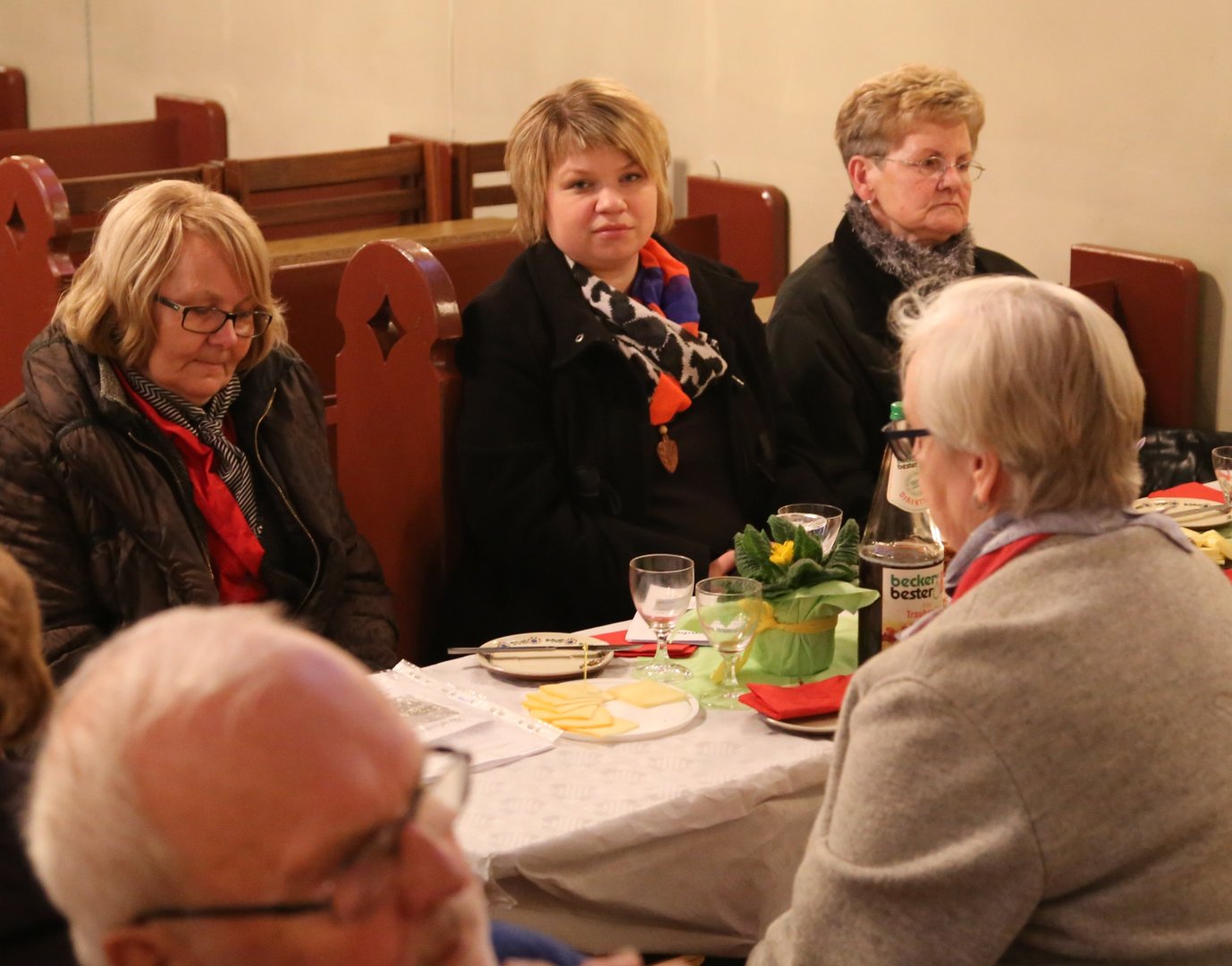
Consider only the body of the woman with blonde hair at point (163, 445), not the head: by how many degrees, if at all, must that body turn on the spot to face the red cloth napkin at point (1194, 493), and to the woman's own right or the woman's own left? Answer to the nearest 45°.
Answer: approximately 45° to the woman's own left

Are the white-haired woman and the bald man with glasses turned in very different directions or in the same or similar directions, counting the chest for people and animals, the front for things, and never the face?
very different directions

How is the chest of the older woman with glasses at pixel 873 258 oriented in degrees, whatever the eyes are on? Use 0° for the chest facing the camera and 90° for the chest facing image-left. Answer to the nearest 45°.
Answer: approximately 315°

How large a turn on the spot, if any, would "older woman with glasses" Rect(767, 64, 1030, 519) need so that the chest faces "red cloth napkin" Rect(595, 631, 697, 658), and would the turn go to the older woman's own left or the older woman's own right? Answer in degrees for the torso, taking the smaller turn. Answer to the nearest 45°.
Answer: approximately 45° to the older woman's own right

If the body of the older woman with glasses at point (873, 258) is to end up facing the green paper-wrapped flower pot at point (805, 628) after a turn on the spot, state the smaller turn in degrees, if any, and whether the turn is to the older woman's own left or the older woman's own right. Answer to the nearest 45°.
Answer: approximately 45° to the older woman's own right

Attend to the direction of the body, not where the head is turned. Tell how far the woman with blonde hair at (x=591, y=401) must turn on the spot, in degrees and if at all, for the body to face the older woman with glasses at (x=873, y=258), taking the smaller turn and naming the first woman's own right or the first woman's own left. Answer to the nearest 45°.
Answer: approximately 90° to the first woman's own left

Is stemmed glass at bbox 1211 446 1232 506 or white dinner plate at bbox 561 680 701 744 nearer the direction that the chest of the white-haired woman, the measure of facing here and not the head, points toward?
the white dinner plate
